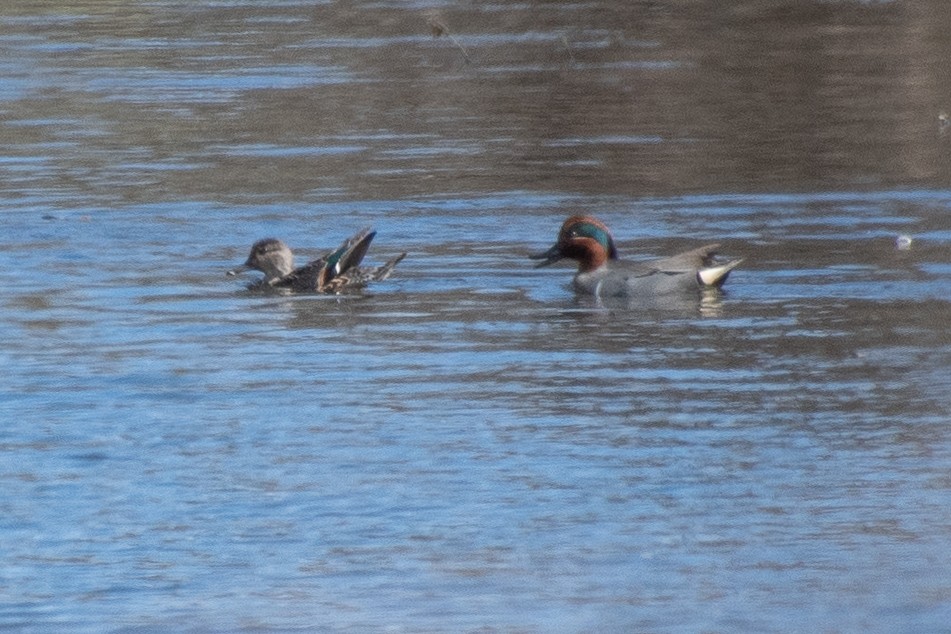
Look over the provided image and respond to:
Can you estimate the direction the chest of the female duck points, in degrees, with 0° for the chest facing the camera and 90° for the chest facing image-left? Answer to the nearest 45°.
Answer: approximately 90°

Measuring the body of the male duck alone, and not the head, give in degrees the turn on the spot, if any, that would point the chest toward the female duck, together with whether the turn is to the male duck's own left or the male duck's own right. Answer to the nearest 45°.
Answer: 0° — it already faces it

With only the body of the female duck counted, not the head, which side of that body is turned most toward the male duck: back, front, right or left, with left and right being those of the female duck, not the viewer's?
back

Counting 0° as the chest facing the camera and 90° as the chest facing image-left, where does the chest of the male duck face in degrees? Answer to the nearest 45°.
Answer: approximately 90°

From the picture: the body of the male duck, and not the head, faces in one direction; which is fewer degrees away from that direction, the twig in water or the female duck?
the female duck

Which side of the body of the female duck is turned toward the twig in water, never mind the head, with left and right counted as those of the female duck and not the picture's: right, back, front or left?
right

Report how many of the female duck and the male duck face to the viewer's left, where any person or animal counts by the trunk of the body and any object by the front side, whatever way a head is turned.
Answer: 2
